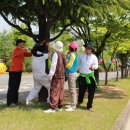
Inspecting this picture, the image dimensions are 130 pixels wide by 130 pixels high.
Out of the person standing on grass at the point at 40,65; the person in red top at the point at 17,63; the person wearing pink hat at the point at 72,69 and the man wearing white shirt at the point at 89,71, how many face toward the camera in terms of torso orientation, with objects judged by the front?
1

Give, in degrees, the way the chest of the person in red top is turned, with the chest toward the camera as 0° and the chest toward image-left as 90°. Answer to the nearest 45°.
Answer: approximately 270°

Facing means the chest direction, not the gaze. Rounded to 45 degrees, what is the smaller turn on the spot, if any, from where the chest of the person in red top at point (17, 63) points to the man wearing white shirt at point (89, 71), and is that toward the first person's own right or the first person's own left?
0° — they already face them

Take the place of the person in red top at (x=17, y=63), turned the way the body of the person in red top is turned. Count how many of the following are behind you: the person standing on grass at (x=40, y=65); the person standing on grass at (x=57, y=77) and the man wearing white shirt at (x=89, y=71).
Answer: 0

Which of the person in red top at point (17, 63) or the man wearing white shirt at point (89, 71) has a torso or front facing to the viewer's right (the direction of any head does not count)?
the person in red top

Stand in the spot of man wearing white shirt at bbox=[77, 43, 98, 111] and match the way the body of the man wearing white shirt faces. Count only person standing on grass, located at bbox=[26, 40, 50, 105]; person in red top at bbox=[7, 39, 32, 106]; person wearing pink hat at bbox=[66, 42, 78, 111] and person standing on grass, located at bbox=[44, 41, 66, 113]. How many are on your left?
0

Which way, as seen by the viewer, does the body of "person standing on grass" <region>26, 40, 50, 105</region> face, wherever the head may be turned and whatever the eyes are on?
to the viewer's right
